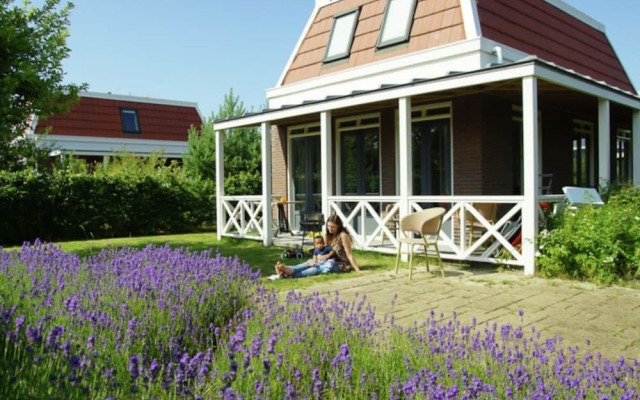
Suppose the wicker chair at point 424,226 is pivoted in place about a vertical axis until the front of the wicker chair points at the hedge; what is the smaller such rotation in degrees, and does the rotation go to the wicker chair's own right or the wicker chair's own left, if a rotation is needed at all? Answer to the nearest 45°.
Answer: approximately 90° to the wicker chair's own right

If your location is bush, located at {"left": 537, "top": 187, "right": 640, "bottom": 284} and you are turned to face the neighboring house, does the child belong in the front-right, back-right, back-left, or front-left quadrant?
front-left

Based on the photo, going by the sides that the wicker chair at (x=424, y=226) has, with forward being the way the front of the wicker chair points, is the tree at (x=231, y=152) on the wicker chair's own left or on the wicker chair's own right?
on the wicker chair's own right

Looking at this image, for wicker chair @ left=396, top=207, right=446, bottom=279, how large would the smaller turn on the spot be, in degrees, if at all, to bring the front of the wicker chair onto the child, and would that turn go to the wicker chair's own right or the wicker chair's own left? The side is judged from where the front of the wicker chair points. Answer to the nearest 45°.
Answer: approximately 45° to the wicker chair's own right

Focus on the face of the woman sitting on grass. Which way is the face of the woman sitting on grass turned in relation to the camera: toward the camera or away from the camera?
toward the camera

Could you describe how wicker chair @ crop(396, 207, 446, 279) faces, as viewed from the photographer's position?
facing the viewer and to the left of the viewer

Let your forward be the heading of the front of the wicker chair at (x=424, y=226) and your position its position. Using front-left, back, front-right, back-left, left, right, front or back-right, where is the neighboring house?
right

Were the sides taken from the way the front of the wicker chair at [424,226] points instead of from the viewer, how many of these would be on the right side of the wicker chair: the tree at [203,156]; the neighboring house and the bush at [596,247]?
2

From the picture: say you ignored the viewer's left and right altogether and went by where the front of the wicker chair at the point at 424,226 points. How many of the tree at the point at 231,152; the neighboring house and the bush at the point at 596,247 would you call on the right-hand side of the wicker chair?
2

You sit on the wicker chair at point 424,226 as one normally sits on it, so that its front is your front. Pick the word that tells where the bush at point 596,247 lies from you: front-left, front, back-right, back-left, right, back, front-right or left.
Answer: back-left

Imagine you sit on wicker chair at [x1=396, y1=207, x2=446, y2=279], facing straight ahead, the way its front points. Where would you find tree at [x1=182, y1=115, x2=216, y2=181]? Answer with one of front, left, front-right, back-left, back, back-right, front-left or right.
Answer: right
